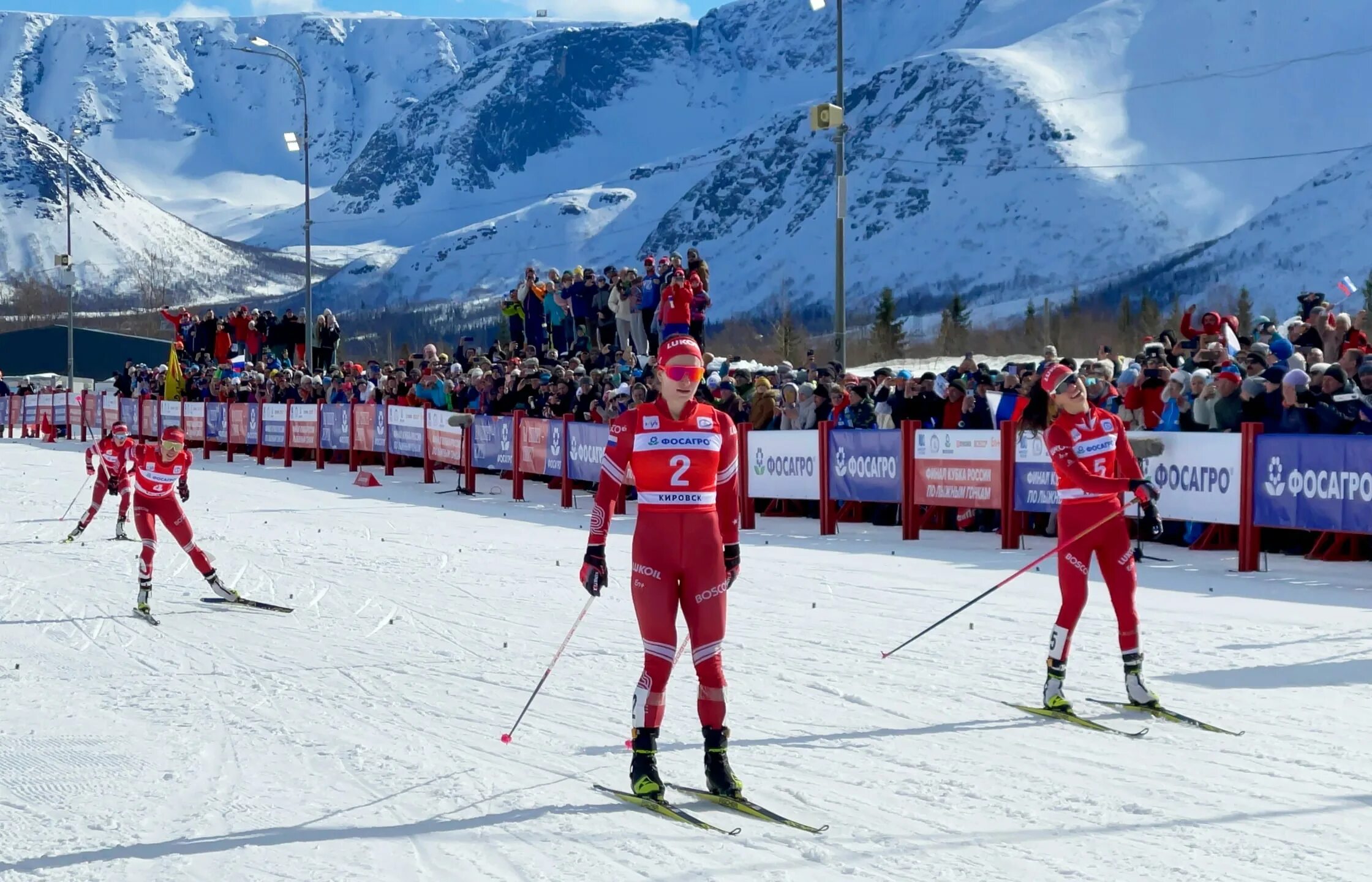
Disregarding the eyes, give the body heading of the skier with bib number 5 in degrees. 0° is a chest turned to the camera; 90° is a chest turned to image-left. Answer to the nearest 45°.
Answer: approximately 315°

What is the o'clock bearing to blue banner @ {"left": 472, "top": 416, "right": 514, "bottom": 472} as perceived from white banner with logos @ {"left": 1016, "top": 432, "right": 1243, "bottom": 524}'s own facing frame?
The blue banner is roughly at 4 o'clock from the white banner with logos.

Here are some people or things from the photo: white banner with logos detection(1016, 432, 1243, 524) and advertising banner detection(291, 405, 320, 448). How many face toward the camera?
2

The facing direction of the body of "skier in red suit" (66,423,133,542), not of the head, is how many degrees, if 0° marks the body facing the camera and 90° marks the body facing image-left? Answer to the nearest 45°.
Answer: approximately 0°

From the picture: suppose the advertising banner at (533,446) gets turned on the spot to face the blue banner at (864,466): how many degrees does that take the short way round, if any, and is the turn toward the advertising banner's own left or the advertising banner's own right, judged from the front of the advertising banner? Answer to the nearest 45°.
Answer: approximately 45° to the advertising banner's own left

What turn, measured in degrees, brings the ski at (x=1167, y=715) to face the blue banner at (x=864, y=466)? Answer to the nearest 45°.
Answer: approximately 135° to its left

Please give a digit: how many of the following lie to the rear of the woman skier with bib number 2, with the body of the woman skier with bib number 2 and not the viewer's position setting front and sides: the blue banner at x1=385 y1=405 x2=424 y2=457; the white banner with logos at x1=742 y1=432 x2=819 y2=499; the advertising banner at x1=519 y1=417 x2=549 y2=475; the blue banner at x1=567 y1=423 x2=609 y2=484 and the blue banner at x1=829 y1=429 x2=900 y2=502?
5

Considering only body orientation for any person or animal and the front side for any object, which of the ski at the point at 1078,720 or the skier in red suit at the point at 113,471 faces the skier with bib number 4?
the skier in red suit

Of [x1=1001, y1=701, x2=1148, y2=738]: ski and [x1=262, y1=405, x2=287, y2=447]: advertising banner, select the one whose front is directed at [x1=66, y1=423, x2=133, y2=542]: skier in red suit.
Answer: the advertising banner
